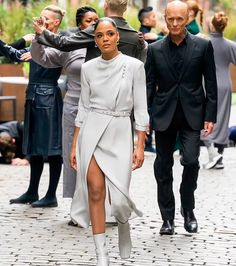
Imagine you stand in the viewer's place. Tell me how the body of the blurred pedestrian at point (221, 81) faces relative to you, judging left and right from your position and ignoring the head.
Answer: facing away from the viewer and to the left of the viewer

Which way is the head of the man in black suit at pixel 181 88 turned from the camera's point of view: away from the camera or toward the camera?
toward the camera

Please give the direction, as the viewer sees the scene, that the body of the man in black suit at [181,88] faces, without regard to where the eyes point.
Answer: toward the camera

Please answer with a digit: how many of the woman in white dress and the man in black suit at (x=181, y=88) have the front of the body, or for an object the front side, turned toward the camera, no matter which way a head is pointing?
2

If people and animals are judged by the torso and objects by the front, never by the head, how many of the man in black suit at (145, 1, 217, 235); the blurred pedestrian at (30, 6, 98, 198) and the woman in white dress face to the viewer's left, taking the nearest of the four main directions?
1

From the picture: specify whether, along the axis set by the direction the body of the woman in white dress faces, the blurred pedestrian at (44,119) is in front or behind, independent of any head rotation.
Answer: behind

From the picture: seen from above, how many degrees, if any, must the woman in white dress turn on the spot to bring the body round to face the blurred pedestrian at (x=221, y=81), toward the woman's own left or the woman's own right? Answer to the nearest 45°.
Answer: approximately 180°

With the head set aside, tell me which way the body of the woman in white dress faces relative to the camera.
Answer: toward the camera

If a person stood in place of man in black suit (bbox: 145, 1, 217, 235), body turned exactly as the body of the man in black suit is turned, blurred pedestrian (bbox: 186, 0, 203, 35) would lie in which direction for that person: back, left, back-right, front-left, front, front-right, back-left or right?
back

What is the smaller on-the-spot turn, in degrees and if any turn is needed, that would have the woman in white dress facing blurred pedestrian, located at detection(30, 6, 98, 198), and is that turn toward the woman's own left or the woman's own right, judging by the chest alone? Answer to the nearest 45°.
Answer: approximately 180°
